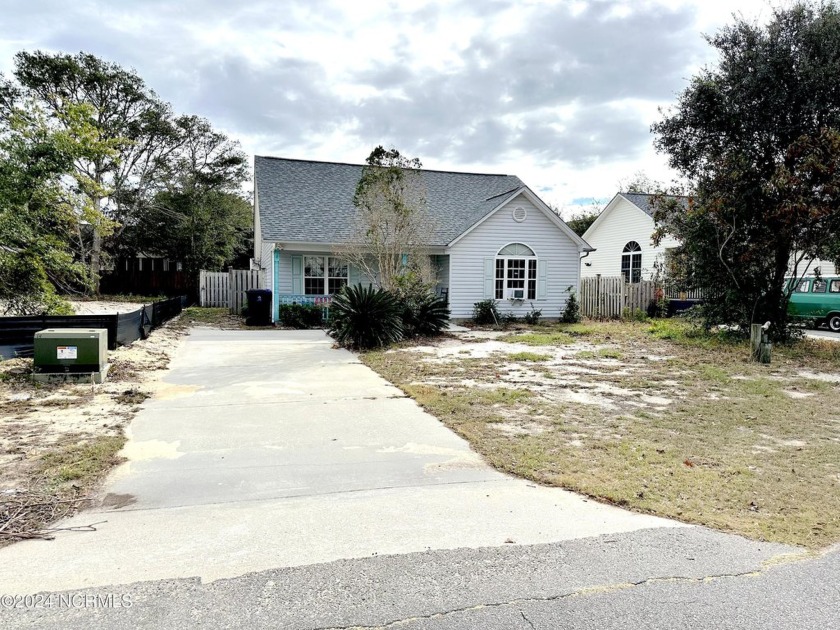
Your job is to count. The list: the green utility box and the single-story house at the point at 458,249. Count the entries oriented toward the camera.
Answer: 2

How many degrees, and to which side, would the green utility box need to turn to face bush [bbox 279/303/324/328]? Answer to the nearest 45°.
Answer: approximately 135° to its left

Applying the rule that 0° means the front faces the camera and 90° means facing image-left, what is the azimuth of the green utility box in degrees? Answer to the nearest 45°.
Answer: approximately 0°

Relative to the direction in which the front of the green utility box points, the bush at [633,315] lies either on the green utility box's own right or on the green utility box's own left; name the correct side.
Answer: on the green utility box's own left

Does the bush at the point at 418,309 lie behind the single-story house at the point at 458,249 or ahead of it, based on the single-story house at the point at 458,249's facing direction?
ahead

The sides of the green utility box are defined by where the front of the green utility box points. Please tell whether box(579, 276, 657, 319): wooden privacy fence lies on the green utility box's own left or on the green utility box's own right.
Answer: on the green utility box's own left

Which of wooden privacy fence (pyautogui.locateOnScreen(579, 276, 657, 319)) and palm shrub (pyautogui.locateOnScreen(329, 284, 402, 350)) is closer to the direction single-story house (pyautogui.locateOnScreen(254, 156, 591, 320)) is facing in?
the palm shrub

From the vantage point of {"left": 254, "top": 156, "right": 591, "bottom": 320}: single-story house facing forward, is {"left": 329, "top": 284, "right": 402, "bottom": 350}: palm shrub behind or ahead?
ahead

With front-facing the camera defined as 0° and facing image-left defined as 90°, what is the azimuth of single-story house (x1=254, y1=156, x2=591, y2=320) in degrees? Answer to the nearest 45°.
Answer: approximately 0°
